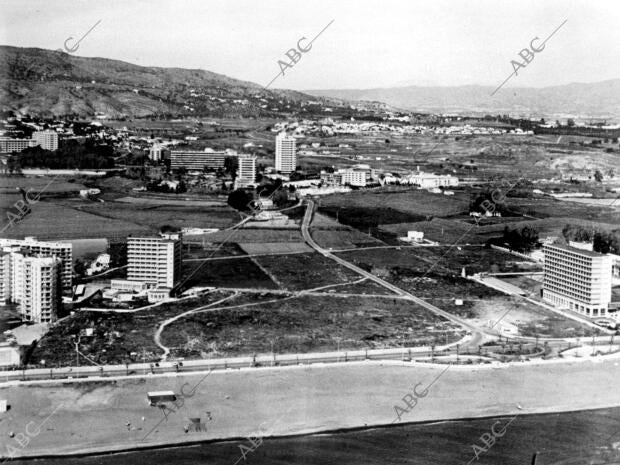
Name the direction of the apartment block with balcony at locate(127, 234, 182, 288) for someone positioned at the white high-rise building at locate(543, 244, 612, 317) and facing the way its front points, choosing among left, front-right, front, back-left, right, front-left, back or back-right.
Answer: front-right

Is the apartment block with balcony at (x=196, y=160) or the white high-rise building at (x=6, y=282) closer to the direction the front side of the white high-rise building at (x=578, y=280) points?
the white high-rise building

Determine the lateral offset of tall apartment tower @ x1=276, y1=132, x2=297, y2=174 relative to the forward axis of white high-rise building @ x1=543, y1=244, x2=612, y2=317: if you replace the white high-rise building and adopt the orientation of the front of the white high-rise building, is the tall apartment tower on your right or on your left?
on your right

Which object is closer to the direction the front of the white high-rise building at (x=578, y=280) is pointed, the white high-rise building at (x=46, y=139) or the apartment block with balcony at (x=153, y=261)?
the apartment block with balcony

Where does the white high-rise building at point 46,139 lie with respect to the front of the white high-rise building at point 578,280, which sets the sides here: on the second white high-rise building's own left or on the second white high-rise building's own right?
on the second white high-rise building's own right

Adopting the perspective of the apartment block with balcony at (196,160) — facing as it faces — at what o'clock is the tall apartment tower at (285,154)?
The tall apartment tower is roughly at 9 o'clock from the apartment block with balcony.

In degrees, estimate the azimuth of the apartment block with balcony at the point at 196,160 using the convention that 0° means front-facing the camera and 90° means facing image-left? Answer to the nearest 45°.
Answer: approximately 0°

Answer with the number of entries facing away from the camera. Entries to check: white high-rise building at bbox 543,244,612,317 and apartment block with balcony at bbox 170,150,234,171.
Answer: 0

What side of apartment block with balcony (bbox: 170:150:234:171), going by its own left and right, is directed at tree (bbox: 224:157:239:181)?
left

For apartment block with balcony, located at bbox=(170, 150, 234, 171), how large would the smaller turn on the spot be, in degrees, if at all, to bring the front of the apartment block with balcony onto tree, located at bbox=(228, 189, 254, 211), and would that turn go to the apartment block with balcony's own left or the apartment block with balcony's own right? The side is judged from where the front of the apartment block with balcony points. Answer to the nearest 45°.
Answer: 0° — it already faces it

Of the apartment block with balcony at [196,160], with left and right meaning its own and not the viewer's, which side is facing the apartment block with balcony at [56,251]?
front

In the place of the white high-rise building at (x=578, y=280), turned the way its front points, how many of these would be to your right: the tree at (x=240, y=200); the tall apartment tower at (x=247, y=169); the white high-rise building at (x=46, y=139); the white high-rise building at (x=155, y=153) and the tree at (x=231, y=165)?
5
